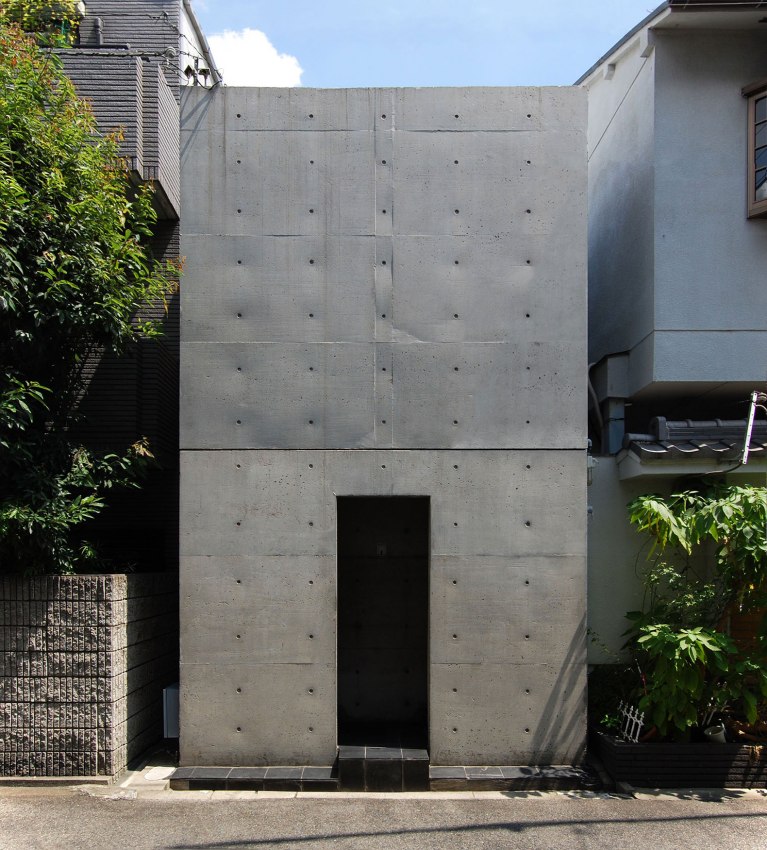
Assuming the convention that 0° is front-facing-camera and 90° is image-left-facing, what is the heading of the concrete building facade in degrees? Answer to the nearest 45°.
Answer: approximately 0°

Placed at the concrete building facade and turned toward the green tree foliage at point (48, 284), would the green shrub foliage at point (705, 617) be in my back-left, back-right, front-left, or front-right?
back-left

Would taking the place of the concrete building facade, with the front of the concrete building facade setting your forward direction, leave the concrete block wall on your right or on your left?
on your right

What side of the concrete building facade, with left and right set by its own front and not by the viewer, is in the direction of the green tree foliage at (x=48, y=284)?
right

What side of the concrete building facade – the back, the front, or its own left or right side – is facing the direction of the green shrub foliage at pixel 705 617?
left
